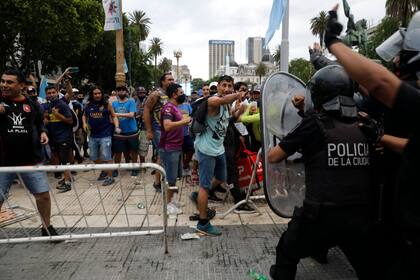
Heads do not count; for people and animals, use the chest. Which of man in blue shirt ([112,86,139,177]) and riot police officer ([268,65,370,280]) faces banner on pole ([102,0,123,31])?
the riot police officer

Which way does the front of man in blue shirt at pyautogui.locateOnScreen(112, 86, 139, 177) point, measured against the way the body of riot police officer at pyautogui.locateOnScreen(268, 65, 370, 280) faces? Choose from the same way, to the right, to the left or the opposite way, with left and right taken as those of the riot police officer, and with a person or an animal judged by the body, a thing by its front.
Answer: the opposite way

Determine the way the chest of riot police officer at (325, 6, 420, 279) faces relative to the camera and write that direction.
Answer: to the viewer's left

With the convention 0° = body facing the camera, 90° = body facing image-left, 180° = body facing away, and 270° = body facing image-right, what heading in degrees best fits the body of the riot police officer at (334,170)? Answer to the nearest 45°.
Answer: approximately 135°

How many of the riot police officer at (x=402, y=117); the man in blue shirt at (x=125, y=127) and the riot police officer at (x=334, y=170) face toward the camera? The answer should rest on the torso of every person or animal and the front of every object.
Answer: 1

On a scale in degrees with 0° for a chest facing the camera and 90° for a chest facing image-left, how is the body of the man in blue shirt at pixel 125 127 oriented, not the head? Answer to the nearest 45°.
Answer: approximately 0°

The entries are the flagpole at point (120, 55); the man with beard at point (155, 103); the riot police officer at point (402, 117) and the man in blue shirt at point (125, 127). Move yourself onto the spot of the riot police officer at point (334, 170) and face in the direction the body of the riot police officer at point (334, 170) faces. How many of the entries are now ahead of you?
3

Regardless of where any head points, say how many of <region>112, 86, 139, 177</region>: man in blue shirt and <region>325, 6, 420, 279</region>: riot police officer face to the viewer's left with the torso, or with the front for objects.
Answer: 1

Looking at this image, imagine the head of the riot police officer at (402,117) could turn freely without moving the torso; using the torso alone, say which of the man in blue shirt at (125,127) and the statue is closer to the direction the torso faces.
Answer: the man in blue shirt
